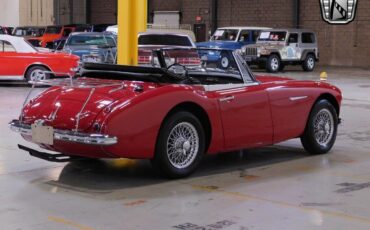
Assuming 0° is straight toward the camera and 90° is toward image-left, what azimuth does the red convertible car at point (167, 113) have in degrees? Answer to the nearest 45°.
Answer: approximately 225°

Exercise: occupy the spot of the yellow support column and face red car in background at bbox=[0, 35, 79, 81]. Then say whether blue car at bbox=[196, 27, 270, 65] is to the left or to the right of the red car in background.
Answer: right

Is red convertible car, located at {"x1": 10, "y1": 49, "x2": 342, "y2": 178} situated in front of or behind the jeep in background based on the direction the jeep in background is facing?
in front

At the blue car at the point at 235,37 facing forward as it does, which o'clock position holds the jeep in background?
The jeep in background is roughly at 8 o'clock from the blue car.

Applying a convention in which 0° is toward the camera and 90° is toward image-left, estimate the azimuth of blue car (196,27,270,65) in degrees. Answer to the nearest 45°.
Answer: approximately 45°

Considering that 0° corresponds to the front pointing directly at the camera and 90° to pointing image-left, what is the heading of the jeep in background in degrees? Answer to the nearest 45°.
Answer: approximately 45°

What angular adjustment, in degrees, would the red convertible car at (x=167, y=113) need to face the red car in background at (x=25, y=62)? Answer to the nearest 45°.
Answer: approximately 45° to its left

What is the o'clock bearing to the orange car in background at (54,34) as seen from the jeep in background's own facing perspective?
The orange car in background is roughly at 2 o'clock from the jeep in background.

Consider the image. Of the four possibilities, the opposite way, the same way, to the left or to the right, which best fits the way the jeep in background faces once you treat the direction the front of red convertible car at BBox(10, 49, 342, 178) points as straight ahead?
the opposite way
